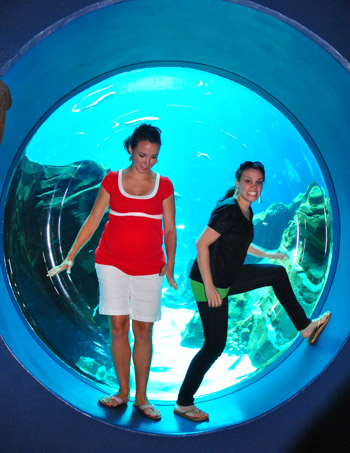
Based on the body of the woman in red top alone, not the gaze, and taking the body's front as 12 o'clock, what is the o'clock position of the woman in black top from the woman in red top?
The woman in black top is roughly at 9 o'clock from the woman in red top.

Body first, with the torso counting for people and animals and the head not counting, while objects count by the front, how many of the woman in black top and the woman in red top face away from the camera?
0

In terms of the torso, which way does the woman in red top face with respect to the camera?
toward the camera
